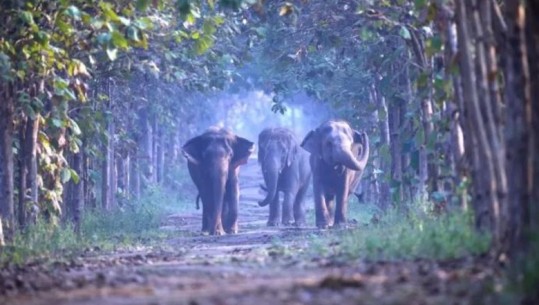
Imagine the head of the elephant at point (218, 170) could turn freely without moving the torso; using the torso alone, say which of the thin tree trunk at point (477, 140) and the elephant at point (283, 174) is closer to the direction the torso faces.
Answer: the thin tree trunk

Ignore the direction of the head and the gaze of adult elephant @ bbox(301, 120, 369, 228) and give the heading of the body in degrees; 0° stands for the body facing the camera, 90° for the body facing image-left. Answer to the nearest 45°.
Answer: approximately 0°

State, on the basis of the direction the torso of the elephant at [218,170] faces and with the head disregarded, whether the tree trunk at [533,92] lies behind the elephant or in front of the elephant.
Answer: in front

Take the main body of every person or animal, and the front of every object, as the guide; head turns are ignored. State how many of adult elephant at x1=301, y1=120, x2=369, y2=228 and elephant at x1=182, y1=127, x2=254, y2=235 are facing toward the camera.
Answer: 2

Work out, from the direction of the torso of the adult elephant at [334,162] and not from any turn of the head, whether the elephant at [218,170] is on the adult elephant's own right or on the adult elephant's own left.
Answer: on the adult elephant's own right

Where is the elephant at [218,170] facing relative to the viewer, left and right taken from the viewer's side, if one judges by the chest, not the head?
facing the viewer
